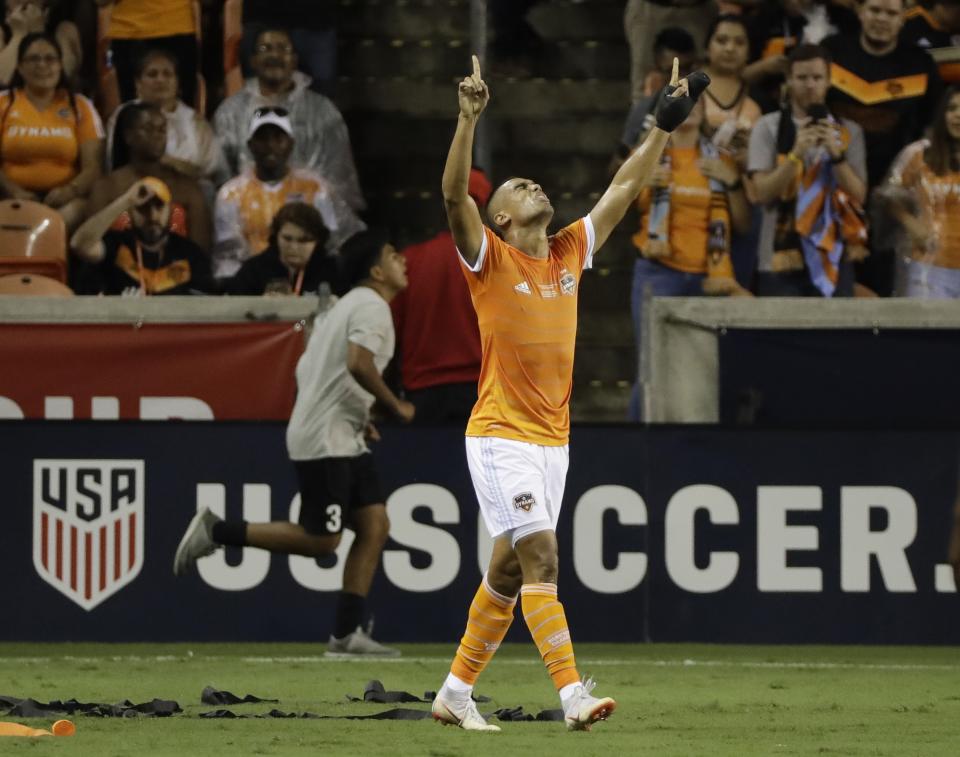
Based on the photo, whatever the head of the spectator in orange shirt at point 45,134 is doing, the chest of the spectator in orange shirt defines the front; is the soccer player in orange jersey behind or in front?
in front

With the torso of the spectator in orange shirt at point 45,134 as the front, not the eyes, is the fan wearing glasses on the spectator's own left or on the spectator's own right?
on the spectator's own left

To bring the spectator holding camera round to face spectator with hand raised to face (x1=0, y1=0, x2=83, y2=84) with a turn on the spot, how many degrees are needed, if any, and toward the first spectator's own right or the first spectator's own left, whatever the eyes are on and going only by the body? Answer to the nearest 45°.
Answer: approximately 90° to the first spectator's own right

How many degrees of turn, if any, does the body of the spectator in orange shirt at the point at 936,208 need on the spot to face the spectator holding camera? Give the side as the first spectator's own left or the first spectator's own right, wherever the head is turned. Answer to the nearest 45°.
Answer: approximately 90° to the first spectator's own right

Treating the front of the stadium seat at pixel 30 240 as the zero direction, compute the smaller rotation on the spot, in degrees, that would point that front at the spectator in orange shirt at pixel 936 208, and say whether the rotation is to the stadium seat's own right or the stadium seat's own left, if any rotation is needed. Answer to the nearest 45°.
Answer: approximately 90° to the stadium seat's own left

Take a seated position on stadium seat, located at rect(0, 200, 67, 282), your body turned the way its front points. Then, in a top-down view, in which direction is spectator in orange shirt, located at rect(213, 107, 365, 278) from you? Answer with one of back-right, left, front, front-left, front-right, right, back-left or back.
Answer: left
